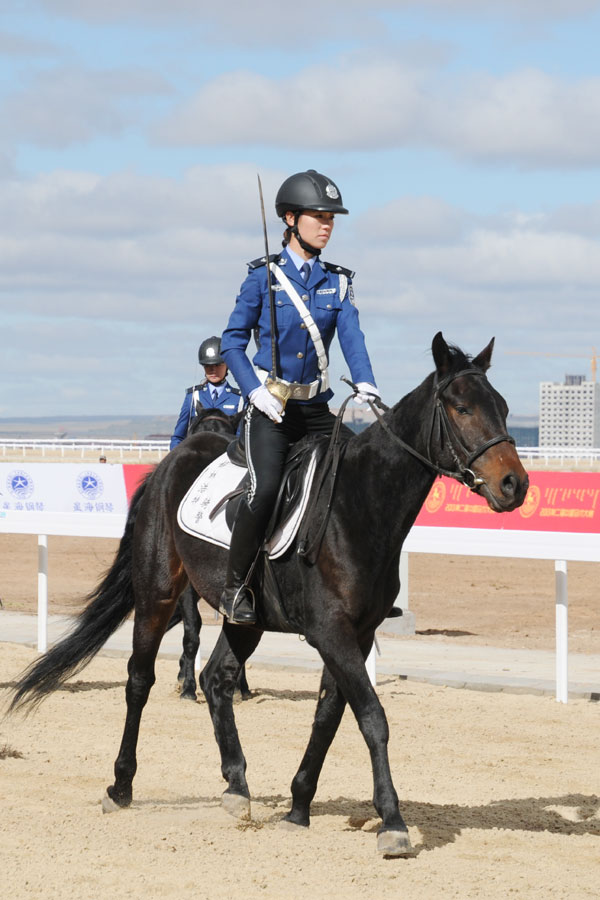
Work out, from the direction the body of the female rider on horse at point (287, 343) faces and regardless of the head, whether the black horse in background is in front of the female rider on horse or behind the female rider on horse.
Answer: behind

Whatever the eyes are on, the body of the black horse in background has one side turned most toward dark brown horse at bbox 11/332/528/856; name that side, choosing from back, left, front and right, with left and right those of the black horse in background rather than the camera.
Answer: front

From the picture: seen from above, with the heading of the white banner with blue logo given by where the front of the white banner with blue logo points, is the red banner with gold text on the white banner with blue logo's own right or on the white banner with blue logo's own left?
on the white banner with blue logo's own left

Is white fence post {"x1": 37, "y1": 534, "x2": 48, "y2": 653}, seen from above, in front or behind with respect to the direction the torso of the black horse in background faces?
behind

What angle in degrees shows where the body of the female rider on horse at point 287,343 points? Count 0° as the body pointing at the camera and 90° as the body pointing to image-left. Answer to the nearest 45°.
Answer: approximately 315°

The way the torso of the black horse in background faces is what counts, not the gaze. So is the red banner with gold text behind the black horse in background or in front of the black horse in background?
behind

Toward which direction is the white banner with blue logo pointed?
toward the camera

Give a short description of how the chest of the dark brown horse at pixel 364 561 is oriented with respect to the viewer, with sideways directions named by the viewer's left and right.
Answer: facing the viewer and to the right of the viewer

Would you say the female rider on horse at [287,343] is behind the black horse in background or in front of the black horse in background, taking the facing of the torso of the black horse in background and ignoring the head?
in front
